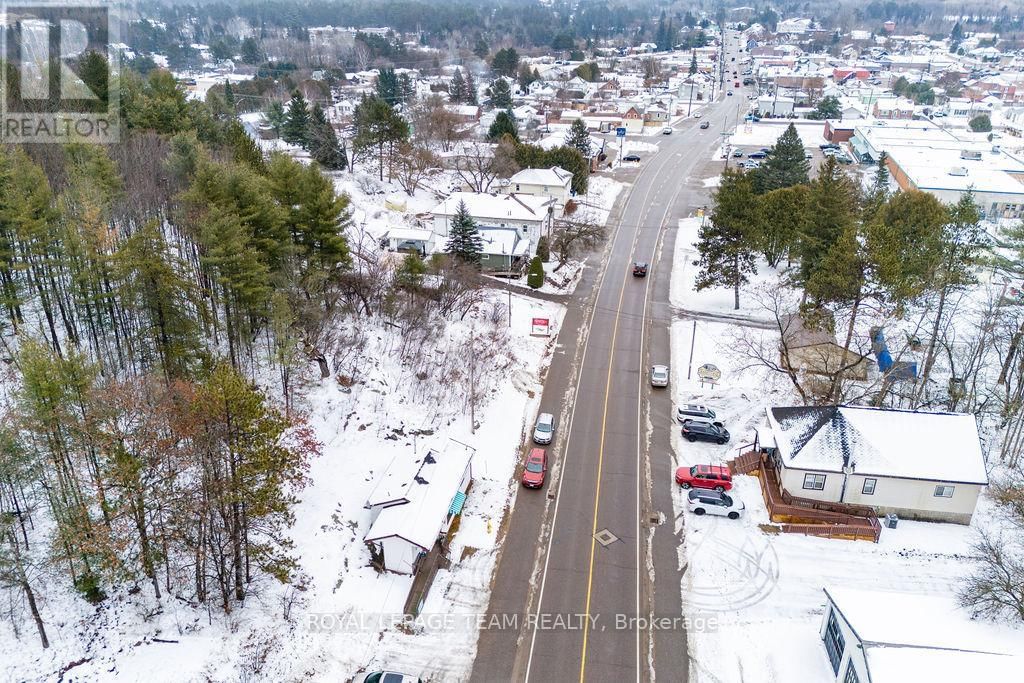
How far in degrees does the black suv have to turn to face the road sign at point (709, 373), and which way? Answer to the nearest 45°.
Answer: approximately 90° to its left

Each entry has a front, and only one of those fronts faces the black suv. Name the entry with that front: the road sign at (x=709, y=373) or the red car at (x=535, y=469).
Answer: the road sign

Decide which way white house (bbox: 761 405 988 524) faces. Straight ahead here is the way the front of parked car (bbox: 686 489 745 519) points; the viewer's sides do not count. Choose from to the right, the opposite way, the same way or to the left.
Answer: the opposite way

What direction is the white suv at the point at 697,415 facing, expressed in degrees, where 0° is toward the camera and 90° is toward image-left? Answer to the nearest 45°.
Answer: approximately 270°

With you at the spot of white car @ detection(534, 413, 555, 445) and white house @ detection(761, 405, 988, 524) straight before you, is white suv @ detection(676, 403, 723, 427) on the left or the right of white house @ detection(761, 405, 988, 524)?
left

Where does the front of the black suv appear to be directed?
to the viewer's right

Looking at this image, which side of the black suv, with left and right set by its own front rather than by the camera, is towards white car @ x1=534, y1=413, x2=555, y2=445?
back

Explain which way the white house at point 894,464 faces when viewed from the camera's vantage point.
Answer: facing to the left of the viewer

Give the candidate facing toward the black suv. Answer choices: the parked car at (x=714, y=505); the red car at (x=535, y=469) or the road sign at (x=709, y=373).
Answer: the road sign

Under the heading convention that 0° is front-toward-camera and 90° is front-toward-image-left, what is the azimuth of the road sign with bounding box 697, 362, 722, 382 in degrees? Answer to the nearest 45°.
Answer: approximately 0°

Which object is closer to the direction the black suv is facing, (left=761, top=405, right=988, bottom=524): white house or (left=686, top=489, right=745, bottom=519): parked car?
the white house

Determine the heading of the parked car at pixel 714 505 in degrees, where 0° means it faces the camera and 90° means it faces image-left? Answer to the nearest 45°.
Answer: approximately 270°
